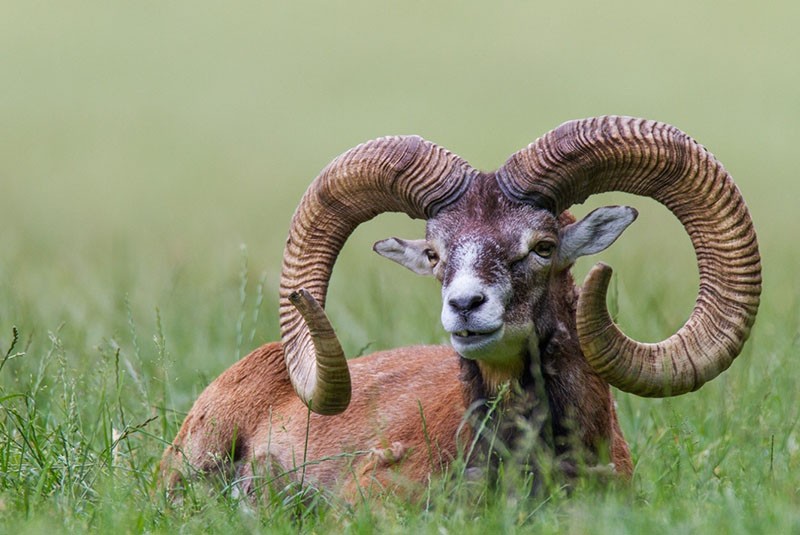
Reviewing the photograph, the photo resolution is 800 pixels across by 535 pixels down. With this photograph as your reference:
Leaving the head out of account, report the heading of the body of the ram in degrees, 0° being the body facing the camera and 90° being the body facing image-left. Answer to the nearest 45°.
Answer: approximately 315°
